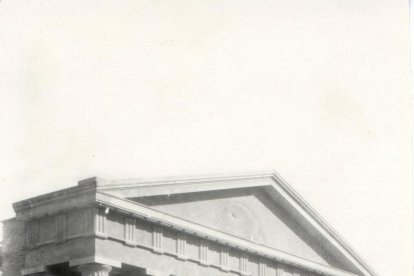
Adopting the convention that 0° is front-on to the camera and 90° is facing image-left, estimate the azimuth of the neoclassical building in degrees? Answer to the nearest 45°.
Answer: approximately 315°
